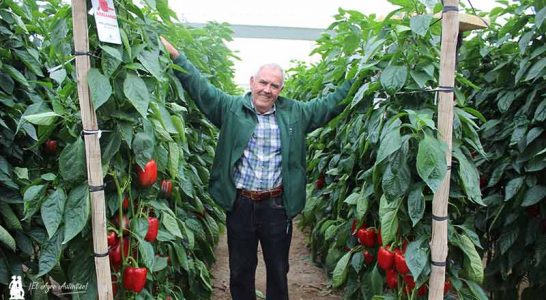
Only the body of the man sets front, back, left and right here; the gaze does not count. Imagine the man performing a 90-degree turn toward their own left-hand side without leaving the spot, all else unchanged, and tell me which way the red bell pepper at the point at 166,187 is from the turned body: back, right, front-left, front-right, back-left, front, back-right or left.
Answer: back-right

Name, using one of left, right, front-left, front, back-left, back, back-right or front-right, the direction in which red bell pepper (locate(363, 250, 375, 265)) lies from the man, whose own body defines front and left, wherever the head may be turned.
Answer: front-left

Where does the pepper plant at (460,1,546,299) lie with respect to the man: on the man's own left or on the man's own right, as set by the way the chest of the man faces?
on the man's own left

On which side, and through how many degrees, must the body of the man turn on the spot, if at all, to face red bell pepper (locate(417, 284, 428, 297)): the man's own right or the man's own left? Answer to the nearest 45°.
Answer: approximately 45° to the man's own left

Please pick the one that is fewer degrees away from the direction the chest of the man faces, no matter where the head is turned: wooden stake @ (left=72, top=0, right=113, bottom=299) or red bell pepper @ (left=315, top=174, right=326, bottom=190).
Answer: the wooden stake

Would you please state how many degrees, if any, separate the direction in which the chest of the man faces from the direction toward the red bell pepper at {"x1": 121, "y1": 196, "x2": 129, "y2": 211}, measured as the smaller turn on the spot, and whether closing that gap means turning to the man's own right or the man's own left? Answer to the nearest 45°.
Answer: approximately 45° to the man's own right

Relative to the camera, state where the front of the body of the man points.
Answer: toward the camera

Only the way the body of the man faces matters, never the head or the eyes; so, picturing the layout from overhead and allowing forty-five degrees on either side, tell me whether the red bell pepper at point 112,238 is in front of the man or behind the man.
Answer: in front

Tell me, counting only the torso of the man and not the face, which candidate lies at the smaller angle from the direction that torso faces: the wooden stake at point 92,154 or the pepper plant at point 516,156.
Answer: the wooden stake

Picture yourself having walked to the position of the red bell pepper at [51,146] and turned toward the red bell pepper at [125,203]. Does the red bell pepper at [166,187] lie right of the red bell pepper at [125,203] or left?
left

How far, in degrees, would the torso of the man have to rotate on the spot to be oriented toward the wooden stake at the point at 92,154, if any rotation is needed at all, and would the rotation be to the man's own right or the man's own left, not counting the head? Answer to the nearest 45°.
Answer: approximately 45° to the man's own right

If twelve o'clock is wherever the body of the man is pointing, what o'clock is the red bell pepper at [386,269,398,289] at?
The red bell pepper is roughly at 11 o'clock from the man.

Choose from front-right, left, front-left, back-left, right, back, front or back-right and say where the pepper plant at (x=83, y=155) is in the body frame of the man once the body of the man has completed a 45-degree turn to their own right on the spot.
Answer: front
